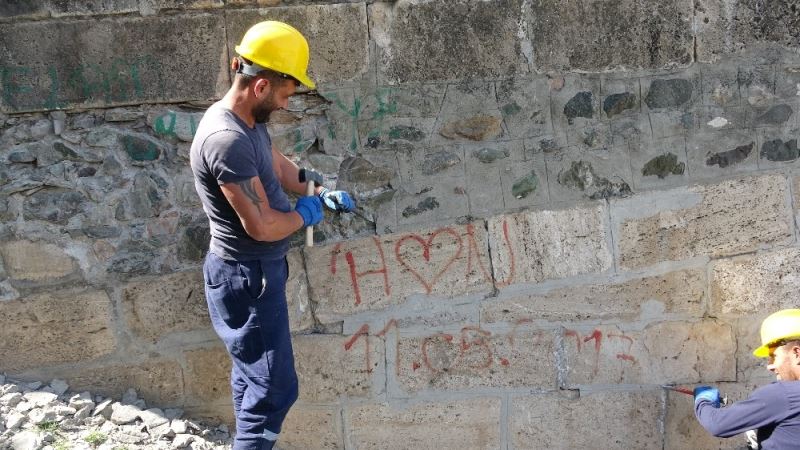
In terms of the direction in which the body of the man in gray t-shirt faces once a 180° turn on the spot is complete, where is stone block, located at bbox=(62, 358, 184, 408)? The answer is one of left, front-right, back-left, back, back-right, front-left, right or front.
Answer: front-right

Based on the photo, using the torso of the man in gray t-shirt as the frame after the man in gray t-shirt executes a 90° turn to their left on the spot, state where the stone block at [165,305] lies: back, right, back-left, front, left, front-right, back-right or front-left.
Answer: front-left

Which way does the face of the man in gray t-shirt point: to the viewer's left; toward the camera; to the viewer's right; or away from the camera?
to the viewer's right

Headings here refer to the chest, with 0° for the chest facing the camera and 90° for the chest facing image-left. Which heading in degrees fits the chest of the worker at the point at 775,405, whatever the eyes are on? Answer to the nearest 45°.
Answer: approximately 90°

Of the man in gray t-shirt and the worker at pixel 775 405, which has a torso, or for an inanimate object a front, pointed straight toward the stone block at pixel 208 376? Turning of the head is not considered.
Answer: the worker

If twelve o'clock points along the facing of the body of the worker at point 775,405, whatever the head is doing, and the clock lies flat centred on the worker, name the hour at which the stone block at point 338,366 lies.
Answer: The stone block is roughly at 12 o'clock from the worker.

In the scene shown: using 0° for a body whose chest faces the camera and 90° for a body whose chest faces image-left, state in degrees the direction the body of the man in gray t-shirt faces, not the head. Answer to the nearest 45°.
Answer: approximately 270°

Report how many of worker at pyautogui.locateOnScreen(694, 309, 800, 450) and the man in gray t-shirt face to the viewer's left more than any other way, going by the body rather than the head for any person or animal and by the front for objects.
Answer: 1

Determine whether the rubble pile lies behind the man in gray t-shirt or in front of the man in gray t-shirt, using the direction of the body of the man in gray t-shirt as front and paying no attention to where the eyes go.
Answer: behind

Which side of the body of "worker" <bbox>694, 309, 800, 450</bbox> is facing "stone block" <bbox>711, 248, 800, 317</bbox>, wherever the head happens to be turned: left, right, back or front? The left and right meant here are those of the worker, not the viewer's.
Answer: right

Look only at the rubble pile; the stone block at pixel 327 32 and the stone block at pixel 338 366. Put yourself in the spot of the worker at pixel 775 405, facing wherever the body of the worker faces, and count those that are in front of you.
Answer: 3
